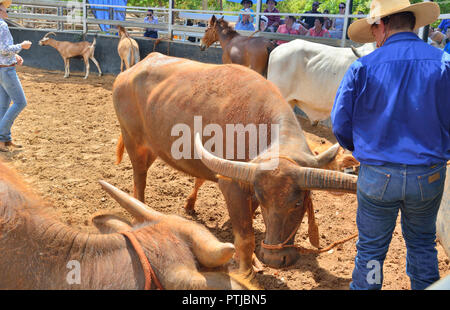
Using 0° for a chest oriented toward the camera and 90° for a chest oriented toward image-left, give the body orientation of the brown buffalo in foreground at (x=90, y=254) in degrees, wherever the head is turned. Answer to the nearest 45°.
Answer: approximately 270°

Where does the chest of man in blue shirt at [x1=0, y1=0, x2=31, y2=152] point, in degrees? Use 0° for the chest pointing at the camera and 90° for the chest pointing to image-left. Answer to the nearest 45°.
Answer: approximately 270°

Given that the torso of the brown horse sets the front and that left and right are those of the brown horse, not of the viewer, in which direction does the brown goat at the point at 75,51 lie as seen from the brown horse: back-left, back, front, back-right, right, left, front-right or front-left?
front-right

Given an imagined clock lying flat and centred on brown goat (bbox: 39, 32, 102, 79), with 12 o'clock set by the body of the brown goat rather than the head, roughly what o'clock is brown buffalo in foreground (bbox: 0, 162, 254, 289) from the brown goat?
The brown buffalo in foreground is roughly at 9 o'clock from the brown goat.

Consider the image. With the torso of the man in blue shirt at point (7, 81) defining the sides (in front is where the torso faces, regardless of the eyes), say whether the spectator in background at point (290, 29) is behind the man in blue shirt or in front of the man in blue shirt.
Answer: in front

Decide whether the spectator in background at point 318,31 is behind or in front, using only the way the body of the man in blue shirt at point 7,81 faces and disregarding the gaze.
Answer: in front

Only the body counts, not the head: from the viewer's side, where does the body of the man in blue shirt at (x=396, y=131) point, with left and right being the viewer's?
facing away from the viewer

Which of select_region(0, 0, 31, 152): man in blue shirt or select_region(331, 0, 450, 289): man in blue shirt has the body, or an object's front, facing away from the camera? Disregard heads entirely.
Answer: select_region(331, 0, 450, 289): man in blue shirt

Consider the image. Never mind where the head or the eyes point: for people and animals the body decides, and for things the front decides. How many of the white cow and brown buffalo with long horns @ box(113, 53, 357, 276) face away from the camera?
0

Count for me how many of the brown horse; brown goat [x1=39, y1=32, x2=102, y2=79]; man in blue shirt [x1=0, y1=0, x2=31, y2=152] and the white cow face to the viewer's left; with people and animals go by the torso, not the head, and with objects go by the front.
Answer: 2

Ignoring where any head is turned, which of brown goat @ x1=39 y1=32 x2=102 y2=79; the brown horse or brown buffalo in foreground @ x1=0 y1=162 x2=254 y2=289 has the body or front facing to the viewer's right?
the brown buffalo in foreground
